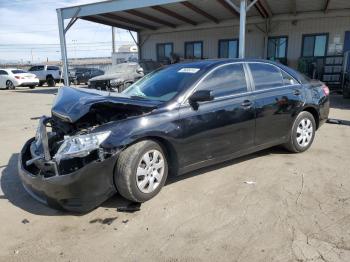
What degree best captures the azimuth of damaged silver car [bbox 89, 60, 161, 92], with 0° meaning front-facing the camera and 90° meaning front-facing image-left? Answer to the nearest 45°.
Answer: approximately 45°

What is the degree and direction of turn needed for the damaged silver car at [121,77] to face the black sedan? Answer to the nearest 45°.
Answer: approximately 45° to its left

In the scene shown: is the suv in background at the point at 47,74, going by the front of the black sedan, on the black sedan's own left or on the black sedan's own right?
on the black sedan's own right

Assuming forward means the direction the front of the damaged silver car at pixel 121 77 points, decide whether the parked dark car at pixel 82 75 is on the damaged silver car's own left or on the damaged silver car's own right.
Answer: on the damaged silver car's own right

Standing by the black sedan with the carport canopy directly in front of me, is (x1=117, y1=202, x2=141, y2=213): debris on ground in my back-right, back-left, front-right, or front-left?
back-left

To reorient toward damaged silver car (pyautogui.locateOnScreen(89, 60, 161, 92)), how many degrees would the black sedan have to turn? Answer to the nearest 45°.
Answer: approximately 135° to its right

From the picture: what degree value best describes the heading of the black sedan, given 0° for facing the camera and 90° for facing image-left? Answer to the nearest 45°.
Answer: approximately 45°

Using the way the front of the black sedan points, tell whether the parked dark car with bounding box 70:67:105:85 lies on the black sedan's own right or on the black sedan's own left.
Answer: on the black sedan's own right

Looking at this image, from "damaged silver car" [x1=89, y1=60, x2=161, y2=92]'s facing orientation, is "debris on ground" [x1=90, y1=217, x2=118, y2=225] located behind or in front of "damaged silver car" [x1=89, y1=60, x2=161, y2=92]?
in front

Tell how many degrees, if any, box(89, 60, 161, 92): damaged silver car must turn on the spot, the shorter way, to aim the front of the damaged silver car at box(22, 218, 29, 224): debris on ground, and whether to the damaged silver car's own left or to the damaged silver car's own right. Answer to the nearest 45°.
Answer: approximately 45° to the damaged silver car's own left
